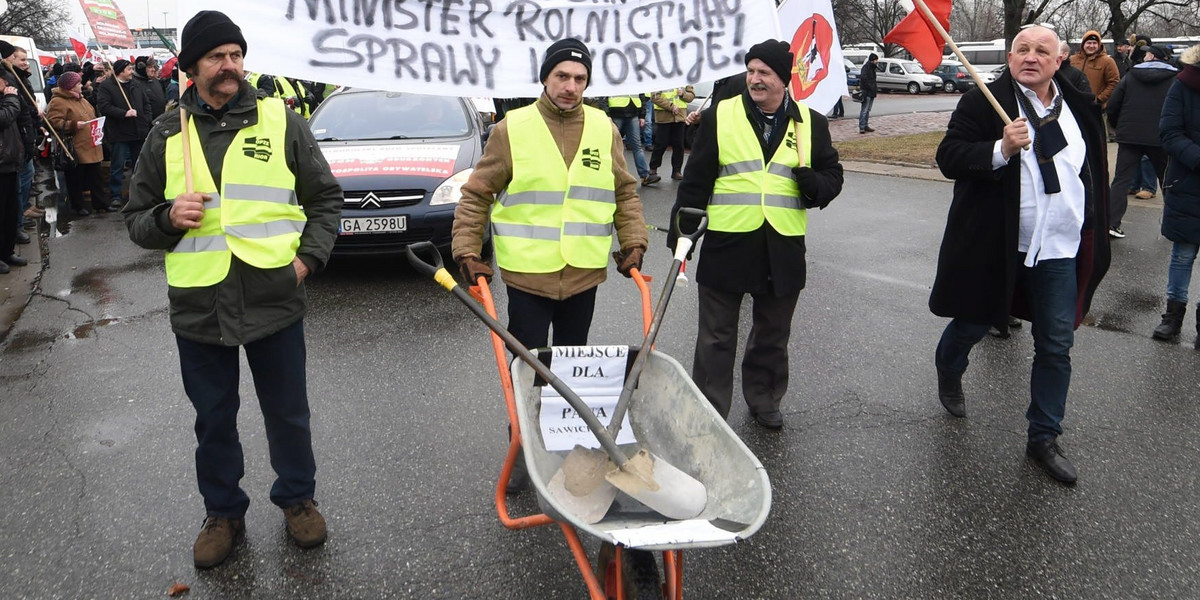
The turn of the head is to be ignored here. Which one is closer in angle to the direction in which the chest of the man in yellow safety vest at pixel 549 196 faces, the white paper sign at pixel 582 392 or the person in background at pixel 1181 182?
the white paper sign

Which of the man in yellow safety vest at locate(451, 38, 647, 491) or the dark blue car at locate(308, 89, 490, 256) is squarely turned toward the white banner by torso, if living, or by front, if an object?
the dark blue car

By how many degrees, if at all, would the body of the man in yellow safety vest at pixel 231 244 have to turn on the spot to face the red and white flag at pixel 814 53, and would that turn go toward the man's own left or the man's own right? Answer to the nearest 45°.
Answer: approximately 90° to the man's own left

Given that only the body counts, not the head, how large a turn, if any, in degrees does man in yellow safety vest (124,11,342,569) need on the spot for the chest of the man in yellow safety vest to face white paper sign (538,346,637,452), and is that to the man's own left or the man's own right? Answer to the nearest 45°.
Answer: approximately 45° to the man's own left

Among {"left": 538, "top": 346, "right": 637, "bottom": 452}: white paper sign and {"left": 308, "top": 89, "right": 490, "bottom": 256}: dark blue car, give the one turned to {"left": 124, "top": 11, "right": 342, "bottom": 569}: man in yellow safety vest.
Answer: the dark blue car

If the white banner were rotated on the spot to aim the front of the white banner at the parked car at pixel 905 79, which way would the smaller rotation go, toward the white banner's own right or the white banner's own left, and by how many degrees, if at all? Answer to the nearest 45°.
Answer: approximately 135° to the white banner's own left

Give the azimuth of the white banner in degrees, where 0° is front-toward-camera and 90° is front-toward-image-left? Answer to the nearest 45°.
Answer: approximately 0°

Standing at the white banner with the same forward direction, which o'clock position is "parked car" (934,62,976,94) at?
The parked car is roughly at 7 o'clock from the white banner.

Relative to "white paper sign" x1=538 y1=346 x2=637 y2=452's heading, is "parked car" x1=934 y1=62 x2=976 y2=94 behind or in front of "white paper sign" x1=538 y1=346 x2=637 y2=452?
behind

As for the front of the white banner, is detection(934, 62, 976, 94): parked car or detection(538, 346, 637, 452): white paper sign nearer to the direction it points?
the white paper sign

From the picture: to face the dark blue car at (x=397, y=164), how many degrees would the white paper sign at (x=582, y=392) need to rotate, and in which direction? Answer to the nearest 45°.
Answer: approximately 180°

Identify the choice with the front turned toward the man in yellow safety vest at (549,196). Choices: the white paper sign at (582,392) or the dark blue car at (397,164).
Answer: the dark blue car
